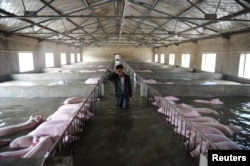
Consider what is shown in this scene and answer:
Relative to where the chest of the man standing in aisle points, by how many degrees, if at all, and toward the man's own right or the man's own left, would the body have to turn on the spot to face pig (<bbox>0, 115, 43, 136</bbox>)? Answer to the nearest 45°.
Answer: approximately 45° to the man's own right

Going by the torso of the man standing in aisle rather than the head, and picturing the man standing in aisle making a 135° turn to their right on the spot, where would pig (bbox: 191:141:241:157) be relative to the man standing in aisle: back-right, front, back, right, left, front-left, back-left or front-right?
back

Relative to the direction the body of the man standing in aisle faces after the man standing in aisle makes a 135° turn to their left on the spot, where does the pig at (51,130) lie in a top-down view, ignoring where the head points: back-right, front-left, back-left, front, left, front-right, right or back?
back

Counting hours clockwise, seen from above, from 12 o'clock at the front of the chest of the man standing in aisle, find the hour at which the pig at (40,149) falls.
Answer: The pig is roughly at 1 o'clock from the man standing in aisle.

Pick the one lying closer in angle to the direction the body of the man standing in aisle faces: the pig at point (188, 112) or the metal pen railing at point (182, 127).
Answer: the metal pen railing

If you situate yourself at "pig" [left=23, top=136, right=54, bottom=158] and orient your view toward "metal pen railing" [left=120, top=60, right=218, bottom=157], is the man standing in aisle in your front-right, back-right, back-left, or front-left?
front-left

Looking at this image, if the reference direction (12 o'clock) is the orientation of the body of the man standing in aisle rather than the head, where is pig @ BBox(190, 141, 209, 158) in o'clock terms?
The pig is roughly at 11 o'clock from the man standing in aisle.

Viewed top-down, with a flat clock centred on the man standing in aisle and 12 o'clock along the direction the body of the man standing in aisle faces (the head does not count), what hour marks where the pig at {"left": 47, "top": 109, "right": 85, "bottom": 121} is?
The pig is roughly at 2 o'clock from the man standing in aisle.

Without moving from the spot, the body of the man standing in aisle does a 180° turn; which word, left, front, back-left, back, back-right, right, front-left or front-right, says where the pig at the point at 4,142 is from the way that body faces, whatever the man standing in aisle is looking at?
back-left

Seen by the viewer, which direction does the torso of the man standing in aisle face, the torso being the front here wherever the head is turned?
toward the camera

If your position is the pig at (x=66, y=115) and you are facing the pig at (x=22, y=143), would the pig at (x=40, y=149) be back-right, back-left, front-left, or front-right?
front-left
